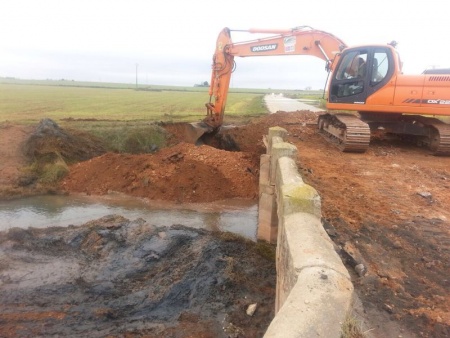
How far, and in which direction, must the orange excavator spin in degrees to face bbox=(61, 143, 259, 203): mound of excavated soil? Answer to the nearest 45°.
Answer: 0° — it already faces it

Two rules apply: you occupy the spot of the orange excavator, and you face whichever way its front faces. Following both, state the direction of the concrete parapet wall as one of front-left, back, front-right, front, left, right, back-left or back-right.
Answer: left

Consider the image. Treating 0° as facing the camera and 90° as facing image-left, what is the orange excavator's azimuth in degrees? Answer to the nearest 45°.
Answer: approximately 90°

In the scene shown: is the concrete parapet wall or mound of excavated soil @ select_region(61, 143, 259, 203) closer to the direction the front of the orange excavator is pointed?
the mound of excavated soil
